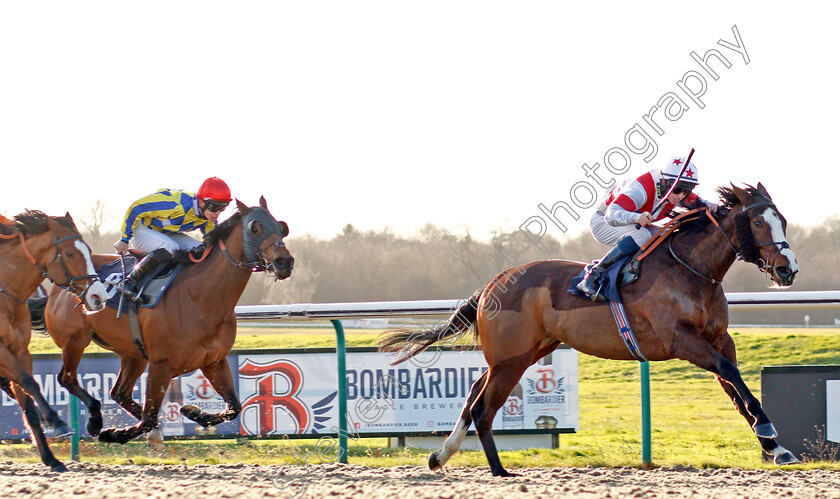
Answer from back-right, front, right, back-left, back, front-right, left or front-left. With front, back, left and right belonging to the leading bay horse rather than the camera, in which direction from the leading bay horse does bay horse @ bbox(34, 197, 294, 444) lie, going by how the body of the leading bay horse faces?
back

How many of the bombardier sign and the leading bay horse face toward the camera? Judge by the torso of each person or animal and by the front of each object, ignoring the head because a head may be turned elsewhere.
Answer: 1

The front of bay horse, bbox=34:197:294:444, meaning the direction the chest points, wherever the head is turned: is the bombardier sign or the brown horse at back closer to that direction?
the bombardier sign

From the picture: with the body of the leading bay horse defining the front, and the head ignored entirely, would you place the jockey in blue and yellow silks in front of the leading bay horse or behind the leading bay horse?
behind

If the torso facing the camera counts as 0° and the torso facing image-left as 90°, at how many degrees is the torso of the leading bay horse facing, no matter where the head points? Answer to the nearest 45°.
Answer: approximately 270°

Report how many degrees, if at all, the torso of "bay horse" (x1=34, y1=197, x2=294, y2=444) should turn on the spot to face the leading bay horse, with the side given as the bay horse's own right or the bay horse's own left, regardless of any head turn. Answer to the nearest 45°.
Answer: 0° — it already faces it

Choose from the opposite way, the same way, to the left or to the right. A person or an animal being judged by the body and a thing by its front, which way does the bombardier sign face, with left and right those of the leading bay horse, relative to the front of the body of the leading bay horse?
to the right

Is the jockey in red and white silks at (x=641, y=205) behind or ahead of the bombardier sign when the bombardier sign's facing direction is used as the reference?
ahead

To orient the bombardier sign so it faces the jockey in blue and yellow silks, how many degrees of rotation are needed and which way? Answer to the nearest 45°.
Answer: approximately 45° to its right

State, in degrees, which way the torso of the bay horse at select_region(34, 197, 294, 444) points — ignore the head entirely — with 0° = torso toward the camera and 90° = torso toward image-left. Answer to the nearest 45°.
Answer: approximately 315°
